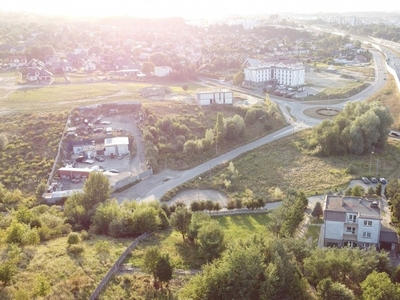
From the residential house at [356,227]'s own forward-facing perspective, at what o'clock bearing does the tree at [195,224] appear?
The tree is roughly at 2 o'clock from the residential house.

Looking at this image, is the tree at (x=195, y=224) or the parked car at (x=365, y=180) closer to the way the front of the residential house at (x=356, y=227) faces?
the tree

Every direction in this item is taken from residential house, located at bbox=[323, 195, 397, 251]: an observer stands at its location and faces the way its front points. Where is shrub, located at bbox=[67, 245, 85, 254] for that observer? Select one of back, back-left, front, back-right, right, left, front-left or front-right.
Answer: front-right

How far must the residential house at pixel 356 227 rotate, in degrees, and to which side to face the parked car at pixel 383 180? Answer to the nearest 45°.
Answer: approximately 180°

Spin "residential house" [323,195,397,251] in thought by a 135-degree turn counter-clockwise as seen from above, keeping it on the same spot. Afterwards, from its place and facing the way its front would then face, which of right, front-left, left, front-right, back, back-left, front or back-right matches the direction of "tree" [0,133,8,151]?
back-left

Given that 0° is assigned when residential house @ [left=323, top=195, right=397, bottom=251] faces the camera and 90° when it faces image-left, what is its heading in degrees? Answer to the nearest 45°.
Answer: approximately 0°

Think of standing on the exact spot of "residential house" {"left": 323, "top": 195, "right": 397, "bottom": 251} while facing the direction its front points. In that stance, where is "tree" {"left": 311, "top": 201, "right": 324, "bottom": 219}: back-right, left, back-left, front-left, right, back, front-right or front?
back-right

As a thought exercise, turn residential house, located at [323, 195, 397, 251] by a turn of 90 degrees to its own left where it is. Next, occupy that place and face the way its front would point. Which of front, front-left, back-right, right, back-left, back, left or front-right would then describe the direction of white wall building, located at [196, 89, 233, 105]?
back-left

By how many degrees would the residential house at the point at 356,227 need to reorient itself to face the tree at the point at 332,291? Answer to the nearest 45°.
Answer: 0° — it already faces it

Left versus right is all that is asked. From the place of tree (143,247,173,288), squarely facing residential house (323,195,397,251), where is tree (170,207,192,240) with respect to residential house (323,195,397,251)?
left

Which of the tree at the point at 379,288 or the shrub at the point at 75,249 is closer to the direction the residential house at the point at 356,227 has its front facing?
the tree

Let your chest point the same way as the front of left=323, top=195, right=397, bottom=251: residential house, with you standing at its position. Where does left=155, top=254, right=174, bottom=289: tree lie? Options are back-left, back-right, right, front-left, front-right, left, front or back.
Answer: front-right

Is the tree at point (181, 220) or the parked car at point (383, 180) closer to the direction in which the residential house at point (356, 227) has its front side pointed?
the tree

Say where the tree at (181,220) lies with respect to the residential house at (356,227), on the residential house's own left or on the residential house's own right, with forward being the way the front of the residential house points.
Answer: on the residential house's own right
